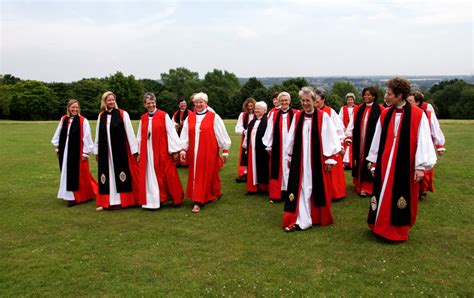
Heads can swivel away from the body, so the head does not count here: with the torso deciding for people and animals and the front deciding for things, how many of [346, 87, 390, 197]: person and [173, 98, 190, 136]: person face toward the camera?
2

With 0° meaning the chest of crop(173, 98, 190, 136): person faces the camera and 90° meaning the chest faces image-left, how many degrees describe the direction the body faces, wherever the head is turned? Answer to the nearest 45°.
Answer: approximately 0°

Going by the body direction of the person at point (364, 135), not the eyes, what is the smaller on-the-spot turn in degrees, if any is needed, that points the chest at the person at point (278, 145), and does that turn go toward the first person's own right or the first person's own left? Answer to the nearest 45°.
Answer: approximately 45° to the first person's own right

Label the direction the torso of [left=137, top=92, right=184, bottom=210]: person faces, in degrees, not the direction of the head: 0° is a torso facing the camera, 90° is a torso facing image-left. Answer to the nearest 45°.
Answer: approximately 45°

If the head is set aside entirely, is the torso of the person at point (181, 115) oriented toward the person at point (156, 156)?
yes

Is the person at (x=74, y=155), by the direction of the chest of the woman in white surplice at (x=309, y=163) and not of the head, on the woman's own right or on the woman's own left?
on the woman's own right

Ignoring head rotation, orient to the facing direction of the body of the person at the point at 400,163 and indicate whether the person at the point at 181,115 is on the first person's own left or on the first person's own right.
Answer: on the first person's own right
